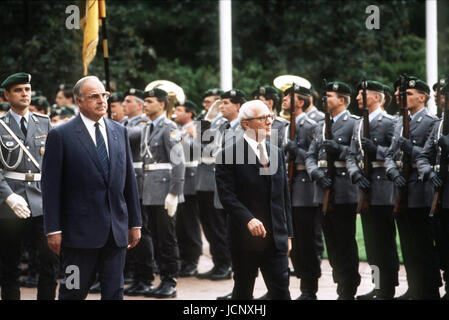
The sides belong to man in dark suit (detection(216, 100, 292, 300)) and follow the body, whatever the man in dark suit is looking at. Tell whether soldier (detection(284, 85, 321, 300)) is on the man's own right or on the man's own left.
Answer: on the man's own left

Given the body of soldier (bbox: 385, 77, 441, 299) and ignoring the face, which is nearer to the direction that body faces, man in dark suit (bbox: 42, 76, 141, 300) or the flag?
the man in dark suit

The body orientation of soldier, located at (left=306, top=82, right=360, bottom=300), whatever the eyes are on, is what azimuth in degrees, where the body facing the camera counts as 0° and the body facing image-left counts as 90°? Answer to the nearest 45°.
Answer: approximately 45°

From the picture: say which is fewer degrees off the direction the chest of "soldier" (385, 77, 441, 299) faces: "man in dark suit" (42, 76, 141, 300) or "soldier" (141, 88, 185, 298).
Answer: the man in dark suit

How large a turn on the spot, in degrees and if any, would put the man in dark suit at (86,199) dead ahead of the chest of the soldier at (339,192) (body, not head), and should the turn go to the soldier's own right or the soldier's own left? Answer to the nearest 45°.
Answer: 0° — they already face them

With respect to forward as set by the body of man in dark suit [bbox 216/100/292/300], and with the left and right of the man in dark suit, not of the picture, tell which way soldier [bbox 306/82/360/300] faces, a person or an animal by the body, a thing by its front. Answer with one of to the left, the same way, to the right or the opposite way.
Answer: to the right

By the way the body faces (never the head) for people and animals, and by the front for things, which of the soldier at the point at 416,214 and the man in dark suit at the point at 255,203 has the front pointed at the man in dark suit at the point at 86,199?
the soldier

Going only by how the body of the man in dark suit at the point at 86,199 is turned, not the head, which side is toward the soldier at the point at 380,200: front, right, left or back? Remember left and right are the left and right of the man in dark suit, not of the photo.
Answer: left

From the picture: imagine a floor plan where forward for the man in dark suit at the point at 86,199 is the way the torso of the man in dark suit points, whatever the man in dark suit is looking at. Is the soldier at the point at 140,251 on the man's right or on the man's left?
on the man's left
